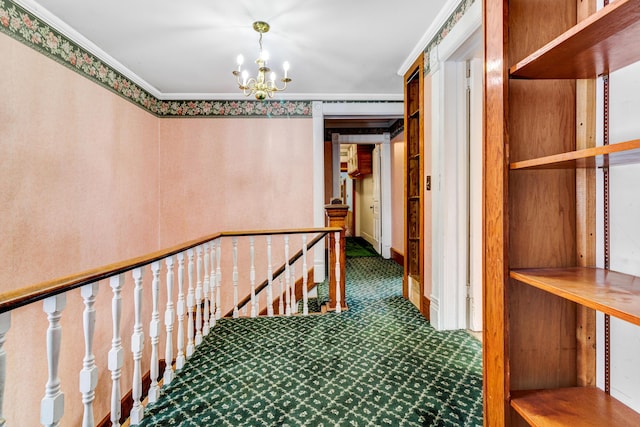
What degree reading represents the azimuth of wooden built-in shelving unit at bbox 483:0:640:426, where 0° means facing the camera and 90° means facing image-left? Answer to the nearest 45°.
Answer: approximately 45°

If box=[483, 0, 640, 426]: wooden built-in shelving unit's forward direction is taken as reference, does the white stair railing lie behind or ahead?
ahead
